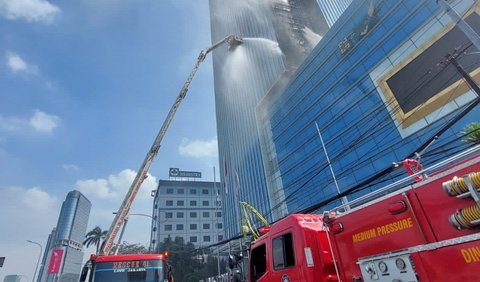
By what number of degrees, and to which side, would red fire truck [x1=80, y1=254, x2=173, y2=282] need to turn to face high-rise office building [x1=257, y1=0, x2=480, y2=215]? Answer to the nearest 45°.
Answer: approximately 90° to its left

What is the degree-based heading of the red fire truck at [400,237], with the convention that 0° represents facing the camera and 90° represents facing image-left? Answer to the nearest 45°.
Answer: approximately 135°

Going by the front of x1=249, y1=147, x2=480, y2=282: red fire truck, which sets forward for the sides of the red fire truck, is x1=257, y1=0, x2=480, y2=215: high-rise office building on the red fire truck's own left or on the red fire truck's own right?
on the red fire truck's own right

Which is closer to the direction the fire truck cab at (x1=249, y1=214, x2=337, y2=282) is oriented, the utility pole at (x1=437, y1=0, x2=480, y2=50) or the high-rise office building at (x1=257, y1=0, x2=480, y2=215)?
the high-rise office building

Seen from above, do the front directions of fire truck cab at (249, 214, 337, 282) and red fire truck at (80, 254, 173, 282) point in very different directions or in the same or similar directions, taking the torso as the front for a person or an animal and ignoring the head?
very different directions

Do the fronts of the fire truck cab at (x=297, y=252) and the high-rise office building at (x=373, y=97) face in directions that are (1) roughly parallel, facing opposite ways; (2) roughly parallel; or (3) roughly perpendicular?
roughly perpendicular

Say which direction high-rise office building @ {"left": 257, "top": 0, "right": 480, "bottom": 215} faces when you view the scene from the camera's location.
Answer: facing the viewer and to the left of the viewer

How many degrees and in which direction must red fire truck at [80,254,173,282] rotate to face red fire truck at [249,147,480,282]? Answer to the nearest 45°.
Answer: approximately 45° to its left

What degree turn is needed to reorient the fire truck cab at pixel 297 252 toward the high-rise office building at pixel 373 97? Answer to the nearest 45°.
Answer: approximately 90° to its right

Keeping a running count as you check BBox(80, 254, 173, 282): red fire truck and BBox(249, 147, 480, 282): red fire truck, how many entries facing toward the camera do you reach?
1

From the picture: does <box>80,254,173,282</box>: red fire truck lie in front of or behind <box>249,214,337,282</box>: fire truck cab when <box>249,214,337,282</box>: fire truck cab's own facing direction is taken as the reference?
in front

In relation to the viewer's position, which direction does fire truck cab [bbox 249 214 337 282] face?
facing away from the viewer and to the left of the viewer

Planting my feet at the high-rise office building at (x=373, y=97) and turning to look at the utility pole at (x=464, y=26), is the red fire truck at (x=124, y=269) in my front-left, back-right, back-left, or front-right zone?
front-right

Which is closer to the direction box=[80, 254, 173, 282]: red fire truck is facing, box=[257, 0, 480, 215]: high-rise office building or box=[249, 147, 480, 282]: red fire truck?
the red fire truck

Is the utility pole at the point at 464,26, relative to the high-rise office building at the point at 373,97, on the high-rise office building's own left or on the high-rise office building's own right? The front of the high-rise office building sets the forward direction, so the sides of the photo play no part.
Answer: on the high-rise office building's own left

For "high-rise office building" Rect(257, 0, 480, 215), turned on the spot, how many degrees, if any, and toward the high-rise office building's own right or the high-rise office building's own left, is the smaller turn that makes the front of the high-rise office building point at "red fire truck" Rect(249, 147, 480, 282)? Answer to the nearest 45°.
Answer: approximately 45° to the high-rise office building's own left

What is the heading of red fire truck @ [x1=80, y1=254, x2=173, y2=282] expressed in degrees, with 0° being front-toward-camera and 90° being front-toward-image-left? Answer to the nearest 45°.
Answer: approximately 0°

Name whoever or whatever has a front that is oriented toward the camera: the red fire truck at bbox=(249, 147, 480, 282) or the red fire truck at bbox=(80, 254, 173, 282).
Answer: the red fire truck at bbox=(80, 254, 173, 282)

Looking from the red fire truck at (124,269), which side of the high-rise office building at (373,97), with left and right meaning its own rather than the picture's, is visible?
front
